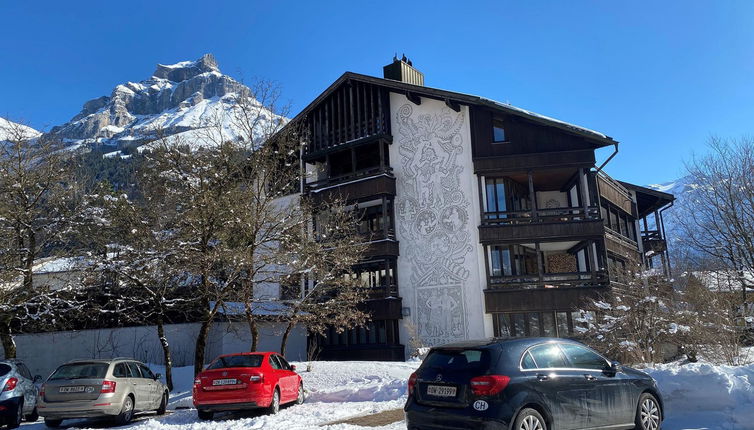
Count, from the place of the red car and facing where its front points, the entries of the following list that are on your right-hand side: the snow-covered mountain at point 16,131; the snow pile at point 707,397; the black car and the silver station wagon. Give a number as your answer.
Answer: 2

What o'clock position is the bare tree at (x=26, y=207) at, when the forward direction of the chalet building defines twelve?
The bare tree is roughly at 2 o'clock from the chalet building.

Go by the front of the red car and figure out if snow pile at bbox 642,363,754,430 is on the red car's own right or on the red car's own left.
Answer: on the red car's own right

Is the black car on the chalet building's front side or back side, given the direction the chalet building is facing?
on the front side

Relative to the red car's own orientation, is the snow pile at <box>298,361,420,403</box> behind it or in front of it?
in front

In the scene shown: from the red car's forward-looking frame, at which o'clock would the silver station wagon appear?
The silver station wagon is roughly at 8 o'clock from the red car.

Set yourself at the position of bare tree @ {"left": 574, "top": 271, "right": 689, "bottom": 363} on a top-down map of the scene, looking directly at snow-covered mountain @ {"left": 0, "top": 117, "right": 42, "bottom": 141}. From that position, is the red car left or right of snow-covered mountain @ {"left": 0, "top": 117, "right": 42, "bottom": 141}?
left

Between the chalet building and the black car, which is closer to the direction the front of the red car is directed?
the chalet building

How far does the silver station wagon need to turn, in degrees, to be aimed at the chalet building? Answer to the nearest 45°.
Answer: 0° — it already faces it

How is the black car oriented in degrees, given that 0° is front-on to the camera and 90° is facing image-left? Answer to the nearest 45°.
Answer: approximately 225°

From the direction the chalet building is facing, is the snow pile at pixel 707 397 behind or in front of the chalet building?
in front

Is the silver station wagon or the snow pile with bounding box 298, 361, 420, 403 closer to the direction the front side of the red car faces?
the snow pile

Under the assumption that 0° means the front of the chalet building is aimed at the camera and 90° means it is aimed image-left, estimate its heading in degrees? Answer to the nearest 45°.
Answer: approximately 0°

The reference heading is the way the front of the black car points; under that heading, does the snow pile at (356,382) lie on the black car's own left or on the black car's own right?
on the black car's own left

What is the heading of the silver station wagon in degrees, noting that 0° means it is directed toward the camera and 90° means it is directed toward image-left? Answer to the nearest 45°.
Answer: approximately 225°
